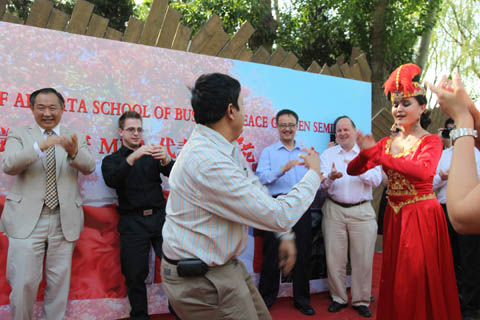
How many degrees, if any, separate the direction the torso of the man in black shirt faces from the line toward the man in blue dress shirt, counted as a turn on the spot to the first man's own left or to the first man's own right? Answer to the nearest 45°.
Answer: approximately 45° to the first man's own left

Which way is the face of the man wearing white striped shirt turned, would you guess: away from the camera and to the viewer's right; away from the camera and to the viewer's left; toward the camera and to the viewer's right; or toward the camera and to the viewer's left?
away from the camera and to the viewer's right

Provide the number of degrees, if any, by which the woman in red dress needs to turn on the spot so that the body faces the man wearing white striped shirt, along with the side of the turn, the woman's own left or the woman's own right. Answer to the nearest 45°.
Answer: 0° — they already face them

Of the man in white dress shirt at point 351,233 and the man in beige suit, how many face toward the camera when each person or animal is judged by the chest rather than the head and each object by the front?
2

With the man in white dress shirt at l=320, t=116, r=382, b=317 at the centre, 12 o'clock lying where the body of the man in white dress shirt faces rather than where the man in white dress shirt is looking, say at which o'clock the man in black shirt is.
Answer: The man in black shirt is roughly at 2 o'clock from the man in white dress shirt.

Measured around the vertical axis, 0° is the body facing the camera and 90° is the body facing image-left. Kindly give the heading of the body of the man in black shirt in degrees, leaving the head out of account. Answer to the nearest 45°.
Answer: approximately 315°

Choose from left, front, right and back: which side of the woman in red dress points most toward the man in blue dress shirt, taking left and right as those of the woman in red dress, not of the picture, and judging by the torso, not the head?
right

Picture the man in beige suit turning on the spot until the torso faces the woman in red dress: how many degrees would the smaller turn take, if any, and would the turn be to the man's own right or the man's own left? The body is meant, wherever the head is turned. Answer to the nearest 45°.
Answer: approximately 45° to the man's own left

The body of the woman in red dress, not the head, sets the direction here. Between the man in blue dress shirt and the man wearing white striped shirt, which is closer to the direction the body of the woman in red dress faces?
the man wearing white striped shirt

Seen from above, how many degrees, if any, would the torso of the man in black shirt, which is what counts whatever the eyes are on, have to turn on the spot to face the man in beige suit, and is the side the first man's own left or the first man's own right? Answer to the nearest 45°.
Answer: approximately 135° to the first man's own right

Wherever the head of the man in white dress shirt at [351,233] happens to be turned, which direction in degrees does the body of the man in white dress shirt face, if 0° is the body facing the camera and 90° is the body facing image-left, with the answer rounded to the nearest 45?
approximately 0°

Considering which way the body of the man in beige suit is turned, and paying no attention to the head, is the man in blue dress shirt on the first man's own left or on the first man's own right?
on the first man's own left
